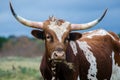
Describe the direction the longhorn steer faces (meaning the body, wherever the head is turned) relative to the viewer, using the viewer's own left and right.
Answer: facing the viewer and to the left of the viewer
